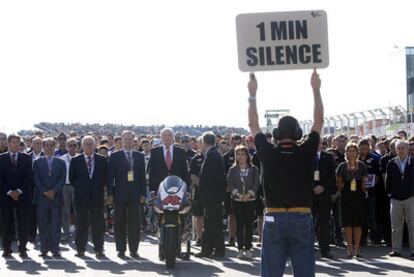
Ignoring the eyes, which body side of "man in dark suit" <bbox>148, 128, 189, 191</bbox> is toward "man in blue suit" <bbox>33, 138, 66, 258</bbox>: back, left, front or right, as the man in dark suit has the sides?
right

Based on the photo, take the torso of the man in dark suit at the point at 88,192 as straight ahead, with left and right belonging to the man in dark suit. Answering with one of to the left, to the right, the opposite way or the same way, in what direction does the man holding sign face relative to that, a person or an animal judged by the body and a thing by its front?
the opposite way

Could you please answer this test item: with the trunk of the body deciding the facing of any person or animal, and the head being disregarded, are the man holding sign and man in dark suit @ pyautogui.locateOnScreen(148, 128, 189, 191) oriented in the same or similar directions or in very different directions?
very different directions

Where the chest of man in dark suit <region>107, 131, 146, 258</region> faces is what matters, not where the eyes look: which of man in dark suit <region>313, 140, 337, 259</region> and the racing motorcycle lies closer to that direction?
the racing motorcycle

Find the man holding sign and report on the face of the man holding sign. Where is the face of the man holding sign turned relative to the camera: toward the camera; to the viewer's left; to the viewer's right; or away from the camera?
away from the camera

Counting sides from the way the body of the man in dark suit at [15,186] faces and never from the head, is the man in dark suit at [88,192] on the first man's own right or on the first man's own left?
on the first man's own left

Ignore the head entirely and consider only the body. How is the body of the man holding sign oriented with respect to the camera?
away from the camera

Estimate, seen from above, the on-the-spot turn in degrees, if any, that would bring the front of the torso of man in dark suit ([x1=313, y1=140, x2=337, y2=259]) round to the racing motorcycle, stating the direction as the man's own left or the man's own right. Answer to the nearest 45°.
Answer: approximately 45° to the man's own right

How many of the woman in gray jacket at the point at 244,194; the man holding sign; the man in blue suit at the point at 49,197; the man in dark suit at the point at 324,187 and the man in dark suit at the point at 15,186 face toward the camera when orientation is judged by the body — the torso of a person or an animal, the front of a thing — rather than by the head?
4
